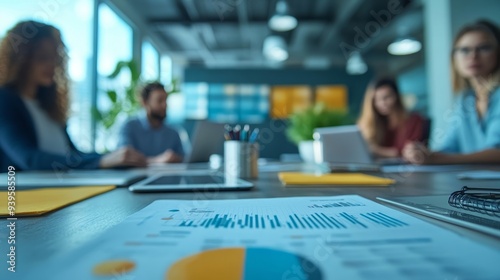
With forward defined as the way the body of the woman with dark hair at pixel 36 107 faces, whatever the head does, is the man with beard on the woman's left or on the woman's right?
on the woman's left

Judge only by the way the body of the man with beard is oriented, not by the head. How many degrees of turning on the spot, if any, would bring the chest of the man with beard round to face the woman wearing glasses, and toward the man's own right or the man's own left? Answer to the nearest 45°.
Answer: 0° — they already face them

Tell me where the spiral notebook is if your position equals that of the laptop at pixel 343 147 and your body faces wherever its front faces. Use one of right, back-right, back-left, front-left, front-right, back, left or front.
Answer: back-right

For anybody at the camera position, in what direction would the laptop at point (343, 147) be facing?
facing away from the viewer and to the right of the viewer

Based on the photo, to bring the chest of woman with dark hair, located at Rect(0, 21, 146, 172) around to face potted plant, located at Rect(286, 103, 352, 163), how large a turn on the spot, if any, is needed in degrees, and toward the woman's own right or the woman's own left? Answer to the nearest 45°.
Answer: approximately 45° to the woman's own left

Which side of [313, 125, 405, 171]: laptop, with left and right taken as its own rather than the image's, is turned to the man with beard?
left
